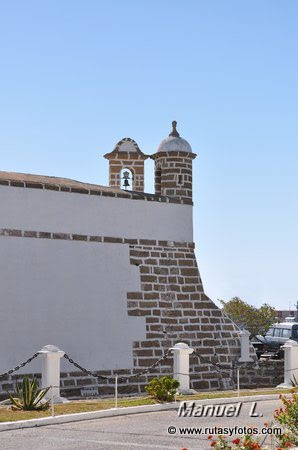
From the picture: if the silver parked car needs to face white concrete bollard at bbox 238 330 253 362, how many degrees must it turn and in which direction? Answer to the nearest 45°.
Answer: approximately 45° to its left

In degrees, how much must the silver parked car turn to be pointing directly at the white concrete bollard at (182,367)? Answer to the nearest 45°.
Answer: approximately 45° to its left

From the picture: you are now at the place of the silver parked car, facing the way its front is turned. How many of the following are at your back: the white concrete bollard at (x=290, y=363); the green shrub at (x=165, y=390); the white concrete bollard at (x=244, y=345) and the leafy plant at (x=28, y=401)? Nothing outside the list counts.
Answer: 0

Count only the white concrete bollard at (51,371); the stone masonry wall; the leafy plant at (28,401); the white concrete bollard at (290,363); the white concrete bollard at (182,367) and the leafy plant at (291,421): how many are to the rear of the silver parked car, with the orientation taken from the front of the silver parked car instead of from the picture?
0

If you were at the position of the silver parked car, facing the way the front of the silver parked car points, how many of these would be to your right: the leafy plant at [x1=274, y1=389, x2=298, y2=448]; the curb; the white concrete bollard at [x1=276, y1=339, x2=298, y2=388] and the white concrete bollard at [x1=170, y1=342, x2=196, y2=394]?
0

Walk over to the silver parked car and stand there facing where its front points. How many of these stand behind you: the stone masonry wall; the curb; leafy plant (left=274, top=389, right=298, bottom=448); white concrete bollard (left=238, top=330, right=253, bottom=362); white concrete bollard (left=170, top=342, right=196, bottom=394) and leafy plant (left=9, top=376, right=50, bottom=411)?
0

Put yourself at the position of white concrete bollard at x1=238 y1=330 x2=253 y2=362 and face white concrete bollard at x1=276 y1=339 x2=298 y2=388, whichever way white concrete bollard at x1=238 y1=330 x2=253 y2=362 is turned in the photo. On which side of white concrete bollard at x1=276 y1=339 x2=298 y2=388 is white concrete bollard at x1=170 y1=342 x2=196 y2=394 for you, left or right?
right

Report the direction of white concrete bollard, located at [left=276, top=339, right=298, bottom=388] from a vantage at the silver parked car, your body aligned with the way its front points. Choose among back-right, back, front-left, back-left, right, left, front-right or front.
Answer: front-left

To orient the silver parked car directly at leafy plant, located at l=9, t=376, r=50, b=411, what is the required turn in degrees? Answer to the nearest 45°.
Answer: approximately 45° to its left

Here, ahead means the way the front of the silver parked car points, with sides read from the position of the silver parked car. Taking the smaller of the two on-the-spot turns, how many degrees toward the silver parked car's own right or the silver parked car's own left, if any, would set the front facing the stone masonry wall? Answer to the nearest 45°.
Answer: approximately 45° to the silver parked car's own left

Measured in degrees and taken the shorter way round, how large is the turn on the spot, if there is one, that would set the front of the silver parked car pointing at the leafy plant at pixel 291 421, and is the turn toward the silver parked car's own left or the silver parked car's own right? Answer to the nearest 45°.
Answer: approximately 45° to the silver parked car's own left

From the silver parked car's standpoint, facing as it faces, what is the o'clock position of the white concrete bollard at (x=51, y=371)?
The white concrete bollard is roughly at 11 o'clock from the silver parked car.

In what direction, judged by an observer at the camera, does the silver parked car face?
facing the viewer and to the left of the viewer

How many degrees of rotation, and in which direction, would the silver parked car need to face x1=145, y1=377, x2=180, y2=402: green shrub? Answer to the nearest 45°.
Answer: approximately 45° to its left
